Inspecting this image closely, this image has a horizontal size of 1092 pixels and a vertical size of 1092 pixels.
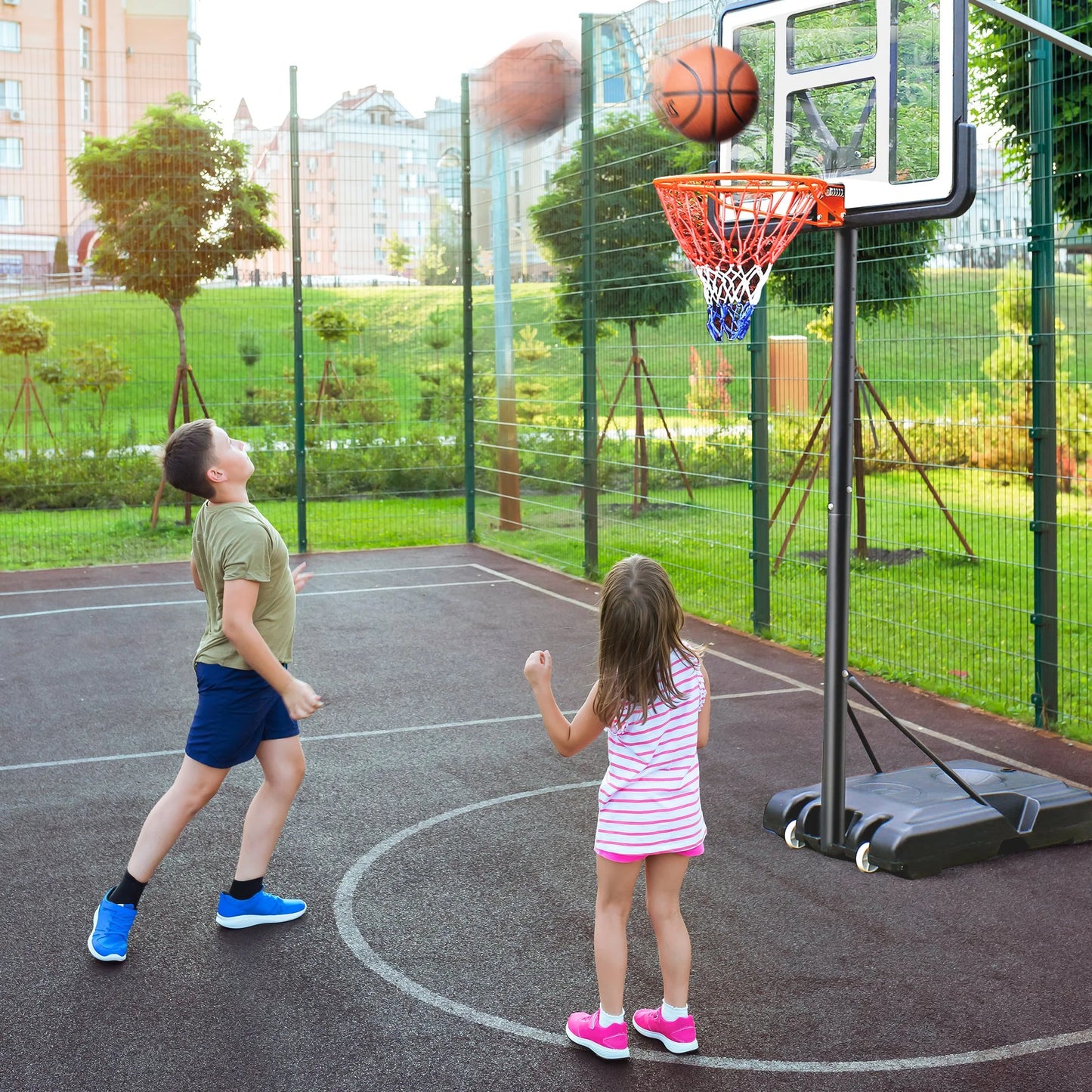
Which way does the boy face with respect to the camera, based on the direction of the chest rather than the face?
to the viewer's right

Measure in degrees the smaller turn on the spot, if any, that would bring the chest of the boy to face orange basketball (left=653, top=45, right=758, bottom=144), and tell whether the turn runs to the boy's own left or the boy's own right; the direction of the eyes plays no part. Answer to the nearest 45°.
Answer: approximately 45° to the boy's own left

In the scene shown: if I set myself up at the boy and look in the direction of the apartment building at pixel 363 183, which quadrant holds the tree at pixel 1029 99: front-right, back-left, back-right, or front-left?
front-right

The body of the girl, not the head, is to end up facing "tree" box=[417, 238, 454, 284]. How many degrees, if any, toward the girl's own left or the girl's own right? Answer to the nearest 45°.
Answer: approximately 45° to the girl's own right

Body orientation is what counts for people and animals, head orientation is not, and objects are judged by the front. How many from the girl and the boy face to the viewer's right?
1

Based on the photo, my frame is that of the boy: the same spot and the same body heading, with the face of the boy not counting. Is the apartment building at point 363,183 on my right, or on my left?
on my left

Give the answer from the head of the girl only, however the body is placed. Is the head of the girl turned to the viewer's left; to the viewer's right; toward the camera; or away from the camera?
away from the camera

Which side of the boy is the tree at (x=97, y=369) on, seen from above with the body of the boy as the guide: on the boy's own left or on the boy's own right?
on the boy's own left

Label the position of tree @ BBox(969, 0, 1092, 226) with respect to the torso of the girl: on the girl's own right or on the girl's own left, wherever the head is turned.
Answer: on the girl's own right

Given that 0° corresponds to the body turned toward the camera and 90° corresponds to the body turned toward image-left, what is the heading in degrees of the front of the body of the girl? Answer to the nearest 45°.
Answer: approximately 135°
